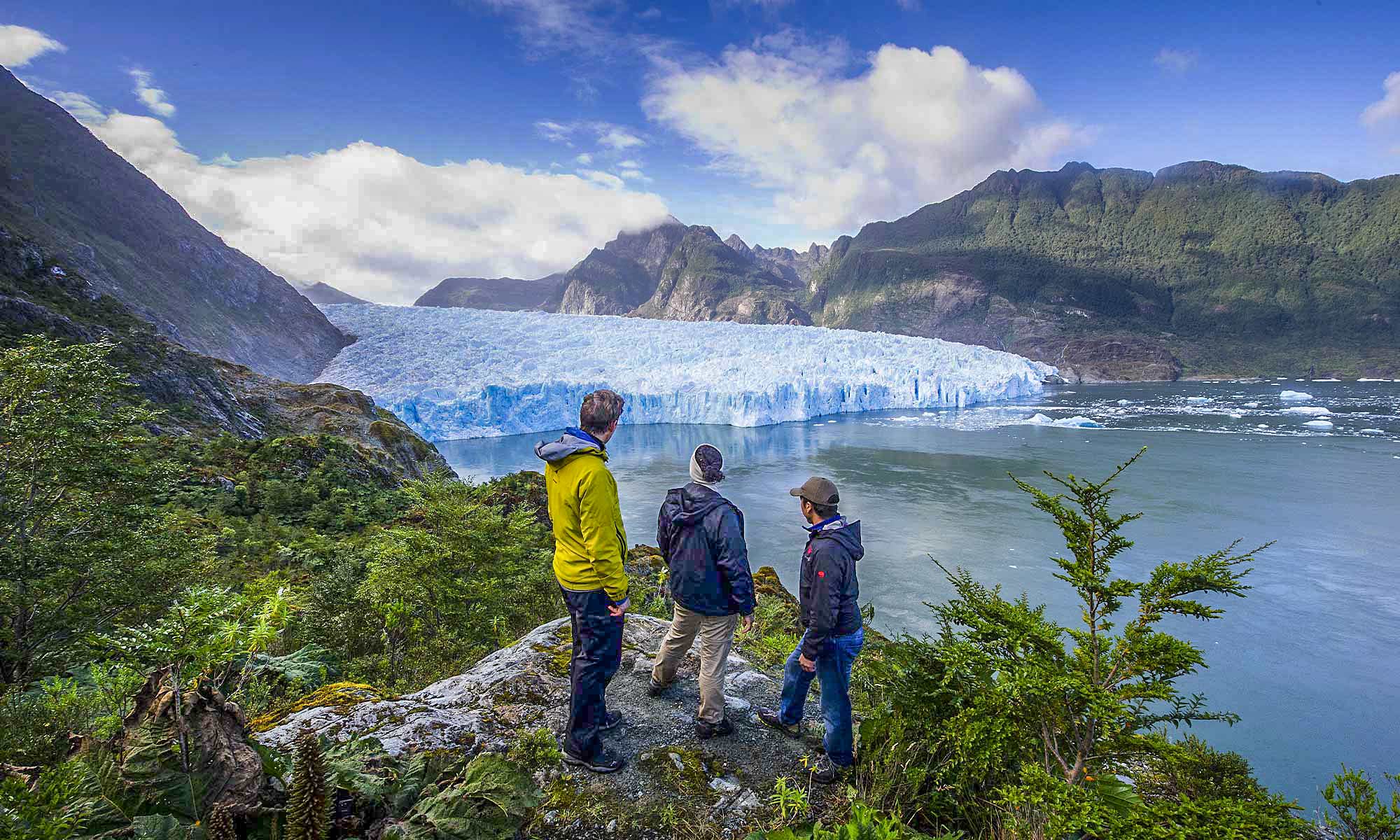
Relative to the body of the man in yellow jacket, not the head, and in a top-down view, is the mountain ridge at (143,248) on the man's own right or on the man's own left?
on the man's own left

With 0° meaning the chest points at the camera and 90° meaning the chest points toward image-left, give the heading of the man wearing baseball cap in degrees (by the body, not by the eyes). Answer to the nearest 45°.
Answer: approximately 90°

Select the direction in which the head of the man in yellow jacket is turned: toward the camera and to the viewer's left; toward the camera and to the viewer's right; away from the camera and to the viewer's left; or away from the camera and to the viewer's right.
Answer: away from the camera and to the viewer's right
